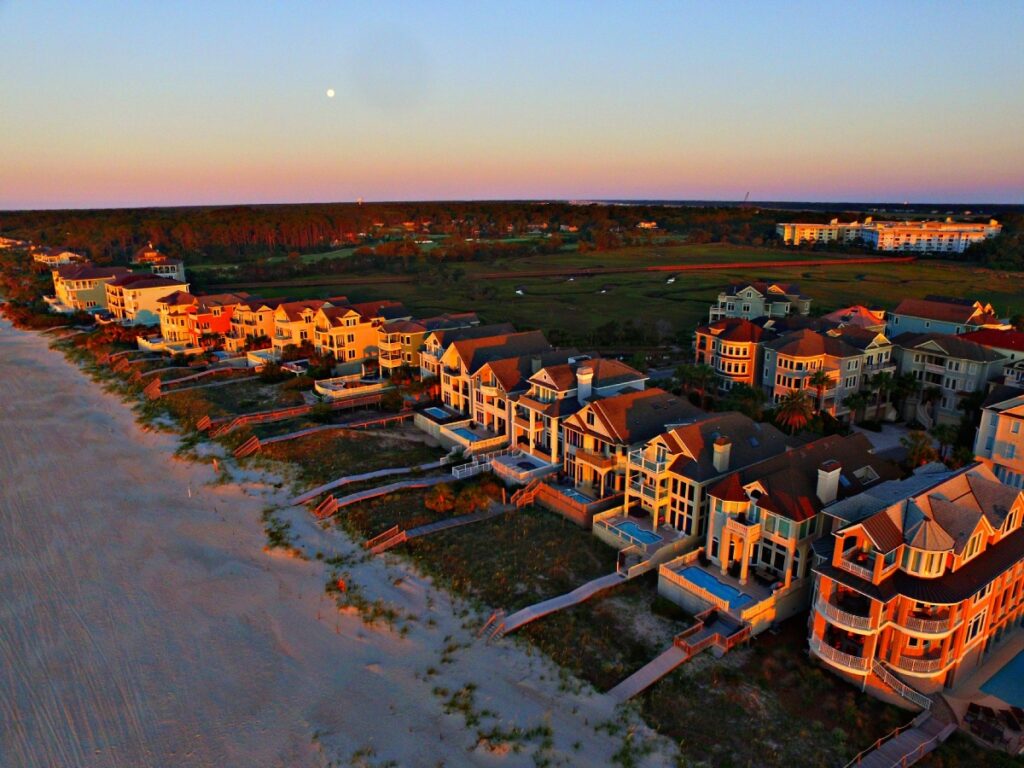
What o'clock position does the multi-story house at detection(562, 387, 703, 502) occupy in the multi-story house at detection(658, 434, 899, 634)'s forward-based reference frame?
the multi-story house at detection(562, 387, 703, 502) is roughly at 3 o'clock from the multi-story house at detection(658, 434, 899, 634).

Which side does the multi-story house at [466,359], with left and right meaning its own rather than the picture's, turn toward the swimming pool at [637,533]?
left

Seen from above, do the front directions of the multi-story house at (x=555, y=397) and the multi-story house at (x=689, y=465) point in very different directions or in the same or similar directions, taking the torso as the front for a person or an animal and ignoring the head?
same or similar directions

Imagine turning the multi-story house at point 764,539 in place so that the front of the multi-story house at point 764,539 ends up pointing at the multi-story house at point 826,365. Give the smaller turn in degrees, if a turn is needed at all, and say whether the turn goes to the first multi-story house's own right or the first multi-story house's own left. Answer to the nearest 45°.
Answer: approximately 135° to the first multi-story house's own right

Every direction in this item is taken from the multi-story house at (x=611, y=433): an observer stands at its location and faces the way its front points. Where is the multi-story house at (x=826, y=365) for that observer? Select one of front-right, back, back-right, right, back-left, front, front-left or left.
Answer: back

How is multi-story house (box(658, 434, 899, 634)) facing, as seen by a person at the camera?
facing the viewer and to the left of the viewer

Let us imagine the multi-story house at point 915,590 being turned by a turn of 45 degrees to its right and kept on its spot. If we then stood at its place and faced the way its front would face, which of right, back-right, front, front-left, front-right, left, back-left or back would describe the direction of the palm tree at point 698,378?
front-right

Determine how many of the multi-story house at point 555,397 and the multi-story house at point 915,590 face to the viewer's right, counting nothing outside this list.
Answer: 0

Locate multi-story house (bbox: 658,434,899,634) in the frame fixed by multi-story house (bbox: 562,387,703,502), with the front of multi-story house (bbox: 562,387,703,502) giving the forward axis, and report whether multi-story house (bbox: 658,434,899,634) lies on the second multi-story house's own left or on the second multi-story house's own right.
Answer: on the second multi-story house's own left

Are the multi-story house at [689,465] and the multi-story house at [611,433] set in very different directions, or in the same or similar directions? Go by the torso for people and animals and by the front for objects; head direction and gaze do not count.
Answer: same or similar directions

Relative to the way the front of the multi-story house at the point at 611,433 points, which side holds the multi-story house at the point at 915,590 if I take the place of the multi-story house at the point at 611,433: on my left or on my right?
on my left

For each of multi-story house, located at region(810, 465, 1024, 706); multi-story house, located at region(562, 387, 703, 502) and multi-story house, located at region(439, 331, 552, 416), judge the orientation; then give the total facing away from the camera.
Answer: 0

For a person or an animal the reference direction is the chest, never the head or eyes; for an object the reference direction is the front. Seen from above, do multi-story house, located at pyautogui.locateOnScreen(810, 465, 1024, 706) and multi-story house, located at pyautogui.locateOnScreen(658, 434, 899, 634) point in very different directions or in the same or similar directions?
same or similar directions

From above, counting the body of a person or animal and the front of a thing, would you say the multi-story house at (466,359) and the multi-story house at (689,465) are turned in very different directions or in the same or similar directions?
same or similar directions

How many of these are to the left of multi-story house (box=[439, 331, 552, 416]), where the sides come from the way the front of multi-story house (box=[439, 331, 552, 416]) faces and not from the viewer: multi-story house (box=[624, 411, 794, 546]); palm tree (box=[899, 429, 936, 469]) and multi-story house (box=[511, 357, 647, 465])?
3

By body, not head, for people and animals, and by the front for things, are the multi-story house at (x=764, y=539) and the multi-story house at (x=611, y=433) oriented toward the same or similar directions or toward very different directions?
same or similar directions

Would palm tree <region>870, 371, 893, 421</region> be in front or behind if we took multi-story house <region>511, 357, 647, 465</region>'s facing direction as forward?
behind
